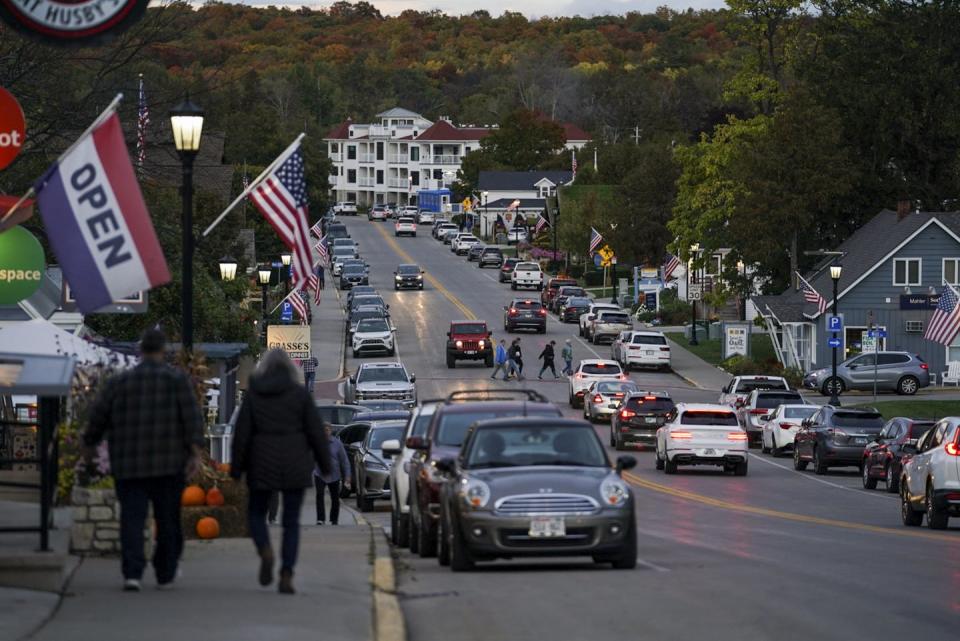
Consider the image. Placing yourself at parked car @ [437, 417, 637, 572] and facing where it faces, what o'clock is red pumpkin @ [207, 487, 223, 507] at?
The red pumpkin is roughly at 4 o'clock from the parked car.

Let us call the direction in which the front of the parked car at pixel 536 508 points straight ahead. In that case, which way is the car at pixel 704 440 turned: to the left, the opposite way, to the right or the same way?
the opposite way

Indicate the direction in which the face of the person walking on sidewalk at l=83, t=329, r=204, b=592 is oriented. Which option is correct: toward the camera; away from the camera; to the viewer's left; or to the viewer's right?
away from the camera

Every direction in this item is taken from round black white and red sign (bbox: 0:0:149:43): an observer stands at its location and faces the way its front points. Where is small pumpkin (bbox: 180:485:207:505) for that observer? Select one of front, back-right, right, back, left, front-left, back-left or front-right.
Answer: back

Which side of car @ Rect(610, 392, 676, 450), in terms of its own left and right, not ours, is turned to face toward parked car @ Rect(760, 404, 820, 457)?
right

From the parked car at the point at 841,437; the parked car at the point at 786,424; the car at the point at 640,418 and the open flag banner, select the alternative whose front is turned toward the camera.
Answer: the open flag banner

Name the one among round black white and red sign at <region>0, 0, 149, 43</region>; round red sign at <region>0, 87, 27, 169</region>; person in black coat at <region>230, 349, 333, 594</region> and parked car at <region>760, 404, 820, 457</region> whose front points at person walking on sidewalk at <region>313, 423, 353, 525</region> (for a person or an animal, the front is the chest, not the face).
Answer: the person in black coat

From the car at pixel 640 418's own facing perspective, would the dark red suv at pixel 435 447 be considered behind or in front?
behind

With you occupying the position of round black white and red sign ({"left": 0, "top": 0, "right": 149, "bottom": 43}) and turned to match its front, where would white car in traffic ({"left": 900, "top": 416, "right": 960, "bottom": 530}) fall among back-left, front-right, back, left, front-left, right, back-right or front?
back-left

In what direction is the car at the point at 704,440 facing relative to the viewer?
away from the camera

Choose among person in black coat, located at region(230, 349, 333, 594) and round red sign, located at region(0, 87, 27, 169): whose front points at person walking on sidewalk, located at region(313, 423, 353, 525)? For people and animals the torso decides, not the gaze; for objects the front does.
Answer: the person in black coat

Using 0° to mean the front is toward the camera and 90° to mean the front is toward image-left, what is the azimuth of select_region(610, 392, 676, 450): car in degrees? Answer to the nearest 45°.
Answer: approximately 180°

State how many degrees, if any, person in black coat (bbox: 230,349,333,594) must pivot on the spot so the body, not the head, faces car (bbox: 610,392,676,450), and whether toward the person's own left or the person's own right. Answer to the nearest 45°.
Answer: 0° — they already face it

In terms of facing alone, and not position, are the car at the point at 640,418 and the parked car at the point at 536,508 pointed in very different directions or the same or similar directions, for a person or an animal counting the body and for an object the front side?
very different directions

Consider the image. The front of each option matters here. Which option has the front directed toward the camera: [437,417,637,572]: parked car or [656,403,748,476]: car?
[437,417,637,572]: parked car

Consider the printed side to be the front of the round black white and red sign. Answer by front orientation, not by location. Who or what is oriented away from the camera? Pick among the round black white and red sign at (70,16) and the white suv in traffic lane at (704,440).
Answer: the white suv in traffic lane

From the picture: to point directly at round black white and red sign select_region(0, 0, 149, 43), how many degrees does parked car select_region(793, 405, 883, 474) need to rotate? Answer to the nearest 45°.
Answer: approximately 135° to its left

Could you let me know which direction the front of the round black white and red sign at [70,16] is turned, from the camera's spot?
facing the viewer
